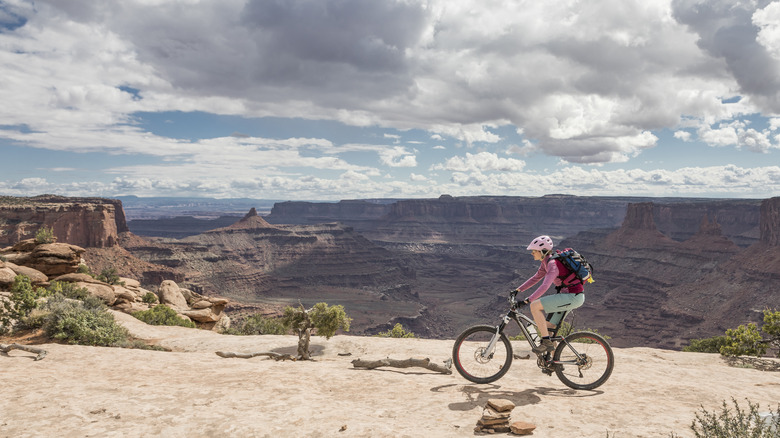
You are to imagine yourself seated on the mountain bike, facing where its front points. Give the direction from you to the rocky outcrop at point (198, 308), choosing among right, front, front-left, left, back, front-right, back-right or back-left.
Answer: front-right

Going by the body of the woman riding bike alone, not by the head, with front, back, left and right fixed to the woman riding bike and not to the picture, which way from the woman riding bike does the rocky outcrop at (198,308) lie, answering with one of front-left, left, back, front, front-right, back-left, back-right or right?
front-right

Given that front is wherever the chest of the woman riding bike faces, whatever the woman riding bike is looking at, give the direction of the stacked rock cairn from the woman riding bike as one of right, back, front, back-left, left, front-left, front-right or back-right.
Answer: left

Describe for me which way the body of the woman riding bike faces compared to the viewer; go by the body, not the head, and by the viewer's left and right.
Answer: facing to the left of the viewer

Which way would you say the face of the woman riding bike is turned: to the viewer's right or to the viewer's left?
to the viewer's left

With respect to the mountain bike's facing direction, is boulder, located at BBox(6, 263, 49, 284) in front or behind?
in front

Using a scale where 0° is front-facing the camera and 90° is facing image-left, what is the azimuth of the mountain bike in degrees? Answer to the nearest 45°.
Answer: approximately 90°
